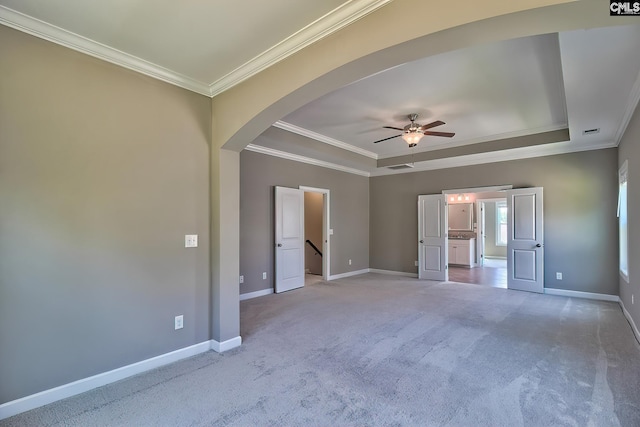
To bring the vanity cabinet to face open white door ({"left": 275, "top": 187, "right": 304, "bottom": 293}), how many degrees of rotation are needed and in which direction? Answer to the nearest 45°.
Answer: approximately 45° to its right

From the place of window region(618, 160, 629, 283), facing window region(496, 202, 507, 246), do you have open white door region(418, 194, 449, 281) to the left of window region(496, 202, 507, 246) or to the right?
left

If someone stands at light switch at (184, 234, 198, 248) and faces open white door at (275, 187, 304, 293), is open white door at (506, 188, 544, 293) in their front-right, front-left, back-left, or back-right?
front-right

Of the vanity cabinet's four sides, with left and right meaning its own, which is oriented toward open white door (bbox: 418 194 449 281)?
front

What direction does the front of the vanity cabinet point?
toward the camera

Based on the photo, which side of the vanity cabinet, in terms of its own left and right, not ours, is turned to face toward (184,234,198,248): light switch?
front

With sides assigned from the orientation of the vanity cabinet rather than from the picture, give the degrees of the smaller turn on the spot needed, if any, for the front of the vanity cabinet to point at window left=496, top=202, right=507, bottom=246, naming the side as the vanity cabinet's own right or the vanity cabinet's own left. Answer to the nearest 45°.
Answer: approximately 135° to the vanity cabinet's own left
